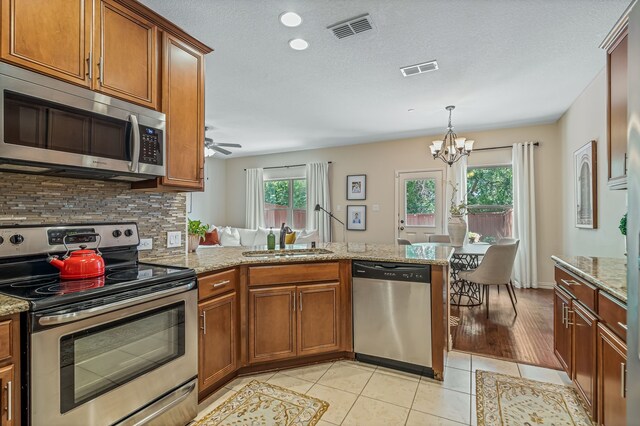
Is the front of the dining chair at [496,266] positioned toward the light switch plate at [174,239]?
no

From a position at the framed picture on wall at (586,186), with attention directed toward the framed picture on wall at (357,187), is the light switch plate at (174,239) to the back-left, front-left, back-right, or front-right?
front-left

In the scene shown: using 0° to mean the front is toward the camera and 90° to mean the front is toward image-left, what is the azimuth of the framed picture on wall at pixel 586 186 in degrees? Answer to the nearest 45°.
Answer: approximately 90°

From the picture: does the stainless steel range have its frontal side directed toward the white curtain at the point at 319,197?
no

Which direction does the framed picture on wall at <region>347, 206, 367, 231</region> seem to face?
toward the camera

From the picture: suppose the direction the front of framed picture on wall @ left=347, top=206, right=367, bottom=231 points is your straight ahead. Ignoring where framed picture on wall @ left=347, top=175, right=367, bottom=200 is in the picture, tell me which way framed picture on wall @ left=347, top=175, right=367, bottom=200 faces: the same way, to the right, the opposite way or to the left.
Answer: the same way

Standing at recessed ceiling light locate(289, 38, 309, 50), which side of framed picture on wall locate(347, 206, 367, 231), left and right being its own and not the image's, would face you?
front

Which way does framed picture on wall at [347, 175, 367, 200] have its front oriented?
toward the camera

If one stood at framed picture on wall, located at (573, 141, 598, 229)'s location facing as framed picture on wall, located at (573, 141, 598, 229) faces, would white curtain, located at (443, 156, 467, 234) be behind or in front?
in front

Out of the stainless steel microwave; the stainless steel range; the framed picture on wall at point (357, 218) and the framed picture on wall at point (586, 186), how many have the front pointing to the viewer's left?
1

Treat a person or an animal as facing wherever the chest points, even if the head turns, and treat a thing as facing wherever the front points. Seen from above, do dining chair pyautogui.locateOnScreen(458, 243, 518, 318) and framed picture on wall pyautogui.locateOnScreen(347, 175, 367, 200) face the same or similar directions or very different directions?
very different directions

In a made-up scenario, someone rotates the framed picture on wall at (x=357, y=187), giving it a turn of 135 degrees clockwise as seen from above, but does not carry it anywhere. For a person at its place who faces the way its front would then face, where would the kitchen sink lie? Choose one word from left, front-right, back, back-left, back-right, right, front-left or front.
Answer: back-left

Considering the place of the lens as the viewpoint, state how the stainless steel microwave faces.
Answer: facing the viewer and to the right of the viewer

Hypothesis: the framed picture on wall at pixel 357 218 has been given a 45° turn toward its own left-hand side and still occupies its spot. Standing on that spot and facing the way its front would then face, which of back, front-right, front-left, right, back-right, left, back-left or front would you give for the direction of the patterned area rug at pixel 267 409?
front-right

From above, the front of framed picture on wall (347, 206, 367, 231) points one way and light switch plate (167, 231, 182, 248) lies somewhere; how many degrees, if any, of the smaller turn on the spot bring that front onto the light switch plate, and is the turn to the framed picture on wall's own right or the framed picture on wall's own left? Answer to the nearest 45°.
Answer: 0° — it already faces it

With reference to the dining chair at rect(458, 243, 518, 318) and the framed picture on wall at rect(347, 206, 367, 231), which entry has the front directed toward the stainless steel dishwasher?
the framed picture on wall

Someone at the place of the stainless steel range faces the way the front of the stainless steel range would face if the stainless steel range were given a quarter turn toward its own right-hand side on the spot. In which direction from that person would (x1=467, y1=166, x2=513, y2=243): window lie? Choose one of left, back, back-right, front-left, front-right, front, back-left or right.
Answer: back-left

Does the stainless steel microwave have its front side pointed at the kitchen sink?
no
